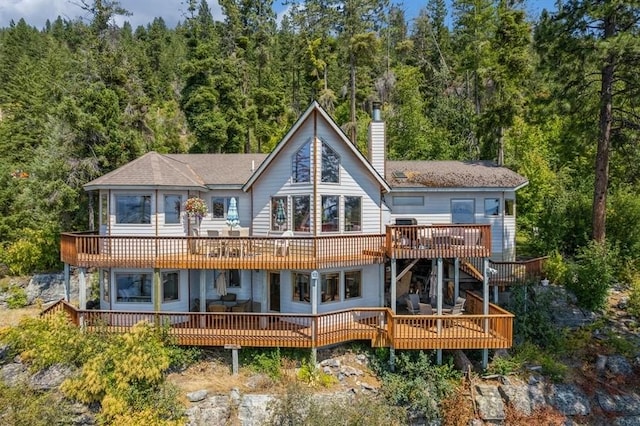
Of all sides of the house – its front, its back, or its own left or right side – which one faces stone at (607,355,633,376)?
left

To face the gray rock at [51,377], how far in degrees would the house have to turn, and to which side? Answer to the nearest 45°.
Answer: approximately 90° to its right

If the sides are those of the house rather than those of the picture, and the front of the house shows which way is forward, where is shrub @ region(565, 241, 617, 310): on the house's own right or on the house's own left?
on the house's own left

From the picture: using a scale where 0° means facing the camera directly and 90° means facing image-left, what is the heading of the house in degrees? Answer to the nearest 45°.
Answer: approximately 0°
